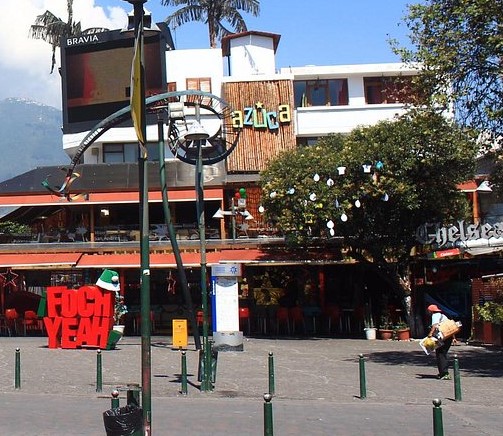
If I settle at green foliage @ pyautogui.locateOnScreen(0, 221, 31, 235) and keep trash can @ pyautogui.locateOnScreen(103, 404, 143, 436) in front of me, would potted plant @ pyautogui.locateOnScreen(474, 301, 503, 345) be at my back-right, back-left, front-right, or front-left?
front-left

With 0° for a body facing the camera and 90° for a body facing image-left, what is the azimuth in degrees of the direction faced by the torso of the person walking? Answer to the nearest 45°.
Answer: approximately 90°

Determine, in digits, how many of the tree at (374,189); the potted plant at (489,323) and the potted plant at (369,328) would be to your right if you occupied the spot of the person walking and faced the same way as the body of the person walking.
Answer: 3

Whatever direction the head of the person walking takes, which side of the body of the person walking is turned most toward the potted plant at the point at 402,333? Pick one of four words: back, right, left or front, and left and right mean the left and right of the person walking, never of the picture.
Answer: right

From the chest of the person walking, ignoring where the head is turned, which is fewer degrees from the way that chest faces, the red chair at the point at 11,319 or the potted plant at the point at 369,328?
the red chair

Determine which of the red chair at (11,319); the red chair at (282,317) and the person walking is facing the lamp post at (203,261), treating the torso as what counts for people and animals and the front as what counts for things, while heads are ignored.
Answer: the person walking

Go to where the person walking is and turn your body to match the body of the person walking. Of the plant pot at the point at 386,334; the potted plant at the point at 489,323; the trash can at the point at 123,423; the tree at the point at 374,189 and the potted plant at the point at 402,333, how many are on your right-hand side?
4

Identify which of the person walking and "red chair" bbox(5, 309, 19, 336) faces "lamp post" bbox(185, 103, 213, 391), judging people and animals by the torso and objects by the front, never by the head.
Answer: the person walking
